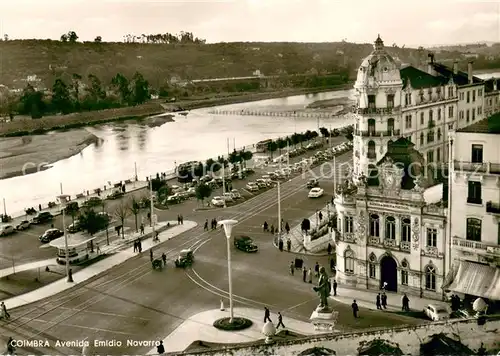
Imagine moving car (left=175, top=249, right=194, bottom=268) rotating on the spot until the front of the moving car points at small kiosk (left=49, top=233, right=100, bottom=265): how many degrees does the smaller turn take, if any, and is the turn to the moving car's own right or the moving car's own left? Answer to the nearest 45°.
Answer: approximately 45° to the moving car's own right

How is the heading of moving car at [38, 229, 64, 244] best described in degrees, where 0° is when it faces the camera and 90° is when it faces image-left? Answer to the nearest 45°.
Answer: approximately 45°
